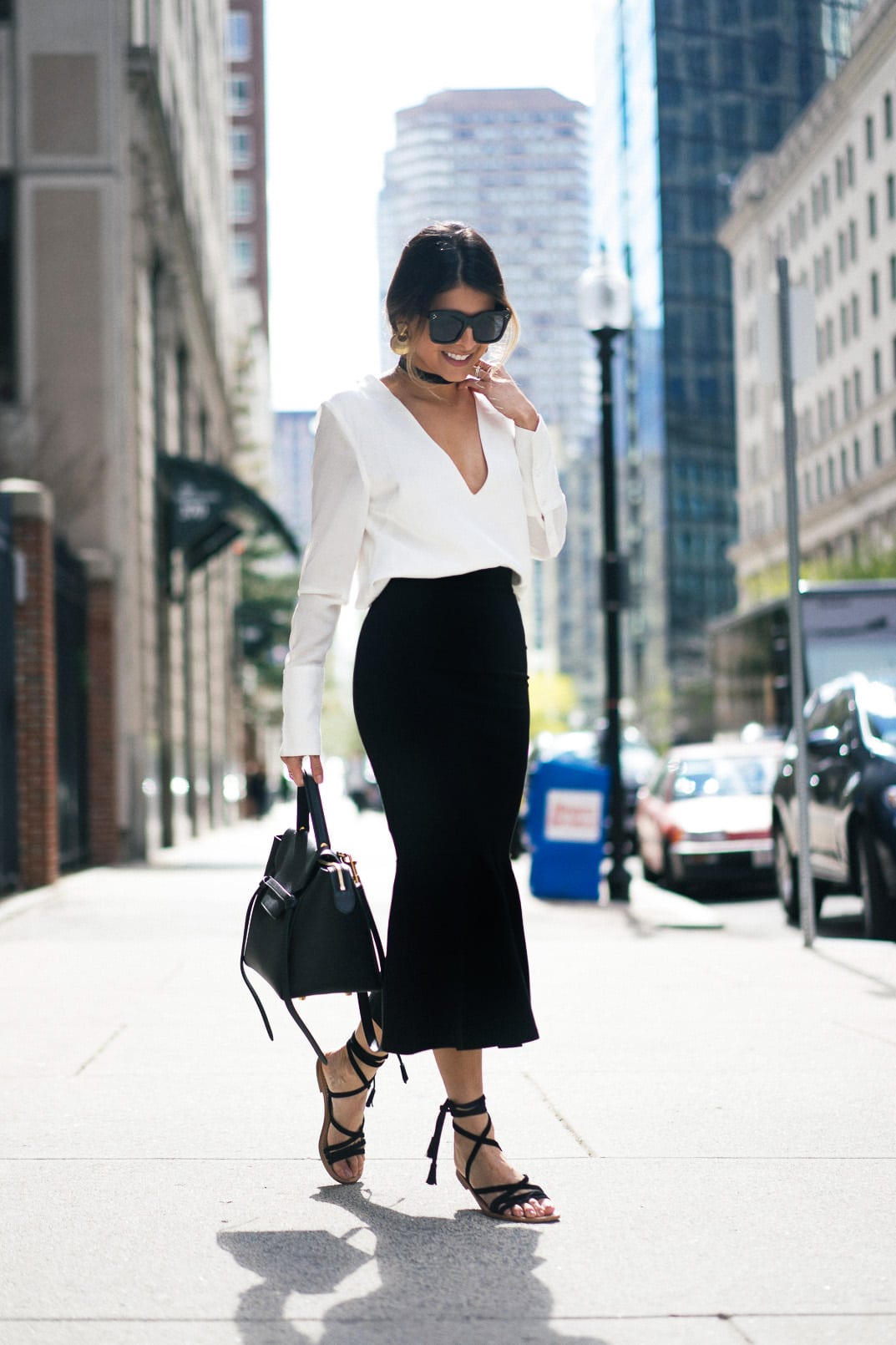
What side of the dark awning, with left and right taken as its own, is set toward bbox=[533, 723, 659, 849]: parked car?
front

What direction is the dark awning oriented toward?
to the viewer's right

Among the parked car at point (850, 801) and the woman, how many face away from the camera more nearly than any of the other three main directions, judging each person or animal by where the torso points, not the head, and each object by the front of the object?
0

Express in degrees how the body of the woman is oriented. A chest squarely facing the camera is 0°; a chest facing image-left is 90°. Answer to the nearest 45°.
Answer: approximately 315°
